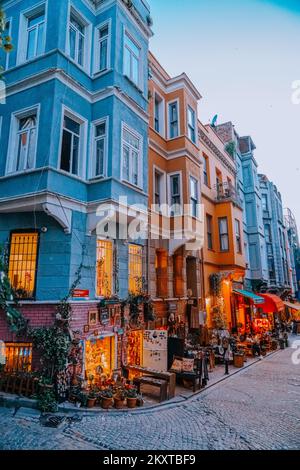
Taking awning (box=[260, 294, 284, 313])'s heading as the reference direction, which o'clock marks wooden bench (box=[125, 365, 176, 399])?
The wooden bench is roughly at 2 o'clock from the awning.

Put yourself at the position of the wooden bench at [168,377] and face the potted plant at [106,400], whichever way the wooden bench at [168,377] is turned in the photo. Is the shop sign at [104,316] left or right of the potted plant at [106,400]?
right

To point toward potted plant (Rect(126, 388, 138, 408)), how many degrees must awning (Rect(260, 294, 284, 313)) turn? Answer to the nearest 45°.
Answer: approximately 45° to its right

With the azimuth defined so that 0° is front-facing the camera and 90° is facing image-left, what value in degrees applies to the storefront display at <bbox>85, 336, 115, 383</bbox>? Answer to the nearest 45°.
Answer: approximately 315°

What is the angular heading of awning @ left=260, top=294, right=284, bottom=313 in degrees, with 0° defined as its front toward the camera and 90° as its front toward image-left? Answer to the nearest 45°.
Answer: approximately 315°

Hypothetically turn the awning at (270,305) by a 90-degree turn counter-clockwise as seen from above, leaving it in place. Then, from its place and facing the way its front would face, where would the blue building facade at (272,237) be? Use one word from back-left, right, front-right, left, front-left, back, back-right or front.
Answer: front-left
